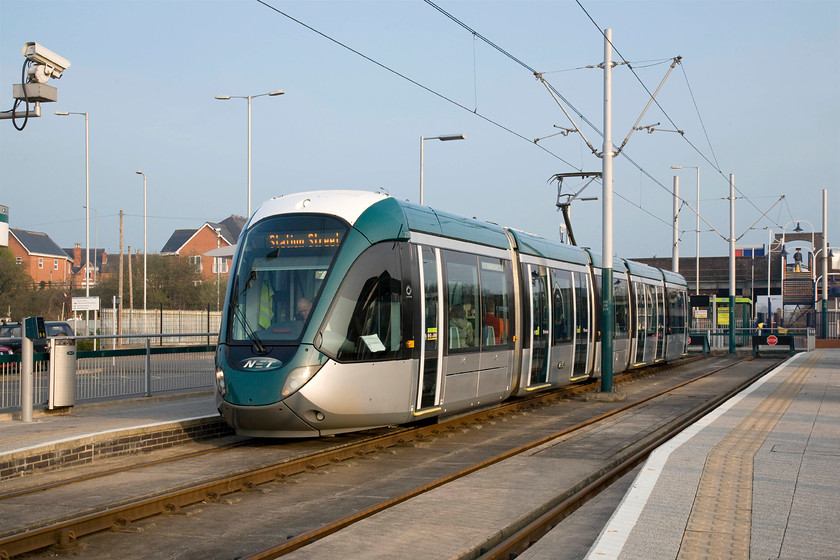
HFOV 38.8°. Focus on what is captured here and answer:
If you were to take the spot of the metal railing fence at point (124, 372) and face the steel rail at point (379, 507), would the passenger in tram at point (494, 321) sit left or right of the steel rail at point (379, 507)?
left

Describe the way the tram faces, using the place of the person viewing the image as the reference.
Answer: facing the viewer and to the left of the viewer

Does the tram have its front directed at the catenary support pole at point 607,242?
no

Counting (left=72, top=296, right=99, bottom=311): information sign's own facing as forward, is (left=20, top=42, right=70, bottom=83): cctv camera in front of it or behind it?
in front

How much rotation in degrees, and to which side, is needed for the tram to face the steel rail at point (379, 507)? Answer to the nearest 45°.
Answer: approximately 45° to its left

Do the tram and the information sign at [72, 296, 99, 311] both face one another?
no

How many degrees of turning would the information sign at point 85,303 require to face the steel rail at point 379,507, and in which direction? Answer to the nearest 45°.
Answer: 0° — it already faces it

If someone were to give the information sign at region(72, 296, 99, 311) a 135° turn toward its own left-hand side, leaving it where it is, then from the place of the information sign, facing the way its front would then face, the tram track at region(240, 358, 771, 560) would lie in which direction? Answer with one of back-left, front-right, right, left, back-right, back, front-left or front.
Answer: back-right

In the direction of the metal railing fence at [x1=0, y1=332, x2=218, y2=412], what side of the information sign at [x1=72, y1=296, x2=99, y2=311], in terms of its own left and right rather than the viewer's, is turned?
front

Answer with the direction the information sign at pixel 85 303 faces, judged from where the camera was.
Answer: facing the viewer

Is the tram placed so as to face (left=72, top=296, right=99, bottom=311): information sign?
no

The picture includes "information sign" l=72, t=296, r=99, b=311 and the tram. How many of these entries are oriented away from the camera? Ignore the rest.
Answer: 0

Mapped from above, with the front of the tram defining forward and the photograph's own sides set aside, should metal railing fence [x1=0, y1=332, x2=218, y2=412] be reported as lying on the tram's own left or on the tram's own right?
on the tram's own right
